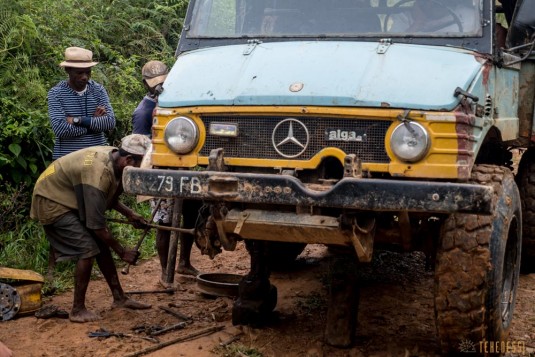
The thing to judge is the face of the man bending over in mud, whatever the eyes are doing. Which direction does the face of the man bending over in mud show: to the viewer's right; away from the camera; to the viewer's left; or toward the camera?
to the viewer's right

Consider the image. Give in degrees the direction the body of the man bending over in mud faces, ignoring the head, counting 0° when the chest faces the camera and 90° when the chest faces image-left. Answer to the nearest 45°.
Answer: approximately 270°

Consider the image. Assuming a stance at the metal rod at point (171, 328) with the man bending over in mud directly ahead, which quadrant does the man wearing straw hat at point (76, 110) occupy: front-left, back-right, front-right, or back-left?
front-right

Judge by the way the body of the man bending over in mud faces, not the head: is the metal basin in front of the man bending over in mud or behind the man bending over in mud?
in front
